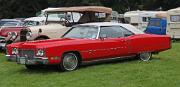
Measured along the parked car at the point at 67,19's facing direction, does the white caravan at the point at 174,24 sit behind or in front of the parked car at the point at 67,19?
behind

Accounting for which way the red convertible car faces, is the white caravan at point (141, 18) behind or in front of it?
behind

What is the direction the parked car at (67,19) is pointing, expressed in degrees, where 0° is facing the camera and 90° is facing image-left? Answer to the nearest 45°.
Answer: approximately 45°

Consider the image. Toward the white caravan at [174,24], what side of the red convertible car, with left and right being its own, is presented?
back

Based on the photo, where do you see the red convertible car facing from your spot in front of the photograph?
facing the viewer and to the left of the viewer

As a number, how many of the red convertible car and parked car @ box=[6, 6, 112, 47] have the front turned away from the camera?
0
